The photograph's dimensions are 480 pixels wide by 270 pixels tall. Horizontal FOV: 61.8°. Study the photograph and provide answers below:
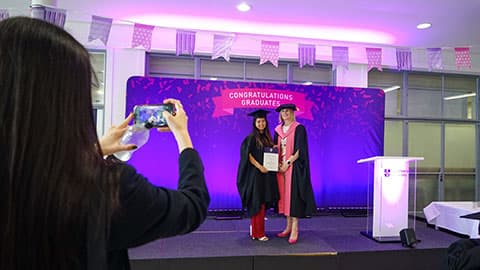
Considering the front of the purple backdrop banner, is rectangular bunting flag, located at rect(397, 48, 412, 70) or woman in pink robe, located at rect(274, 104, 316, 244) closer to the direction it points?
the woman in pink robe

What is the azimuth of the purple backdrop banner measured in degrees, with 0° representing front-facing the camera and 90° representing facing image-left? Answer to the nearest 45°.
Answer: approximately 0°

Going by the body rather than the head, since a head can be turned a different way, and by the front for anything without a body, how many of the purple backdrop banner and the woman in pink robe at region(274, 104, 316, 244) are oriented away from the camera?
0

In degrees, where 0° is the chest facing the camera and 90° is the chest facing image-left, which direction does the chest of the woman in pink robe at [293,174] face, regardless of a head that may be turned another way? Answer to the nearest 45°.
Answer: approximately 45°

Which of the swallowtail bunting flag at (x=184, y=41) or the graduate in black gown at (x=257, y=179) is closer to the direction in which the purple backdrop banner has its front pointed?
the graduate in black gown

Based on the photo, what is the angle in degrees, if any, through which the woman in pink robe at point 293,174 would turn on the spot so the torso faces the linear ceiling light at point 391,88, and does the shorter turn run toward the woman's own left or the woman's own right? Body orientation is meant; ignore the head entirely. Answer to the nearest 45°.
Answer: approximately 180°

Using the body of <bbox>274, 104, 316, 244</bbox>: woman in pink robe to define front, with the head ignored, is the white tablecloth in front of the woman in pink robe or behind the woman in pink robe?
behind

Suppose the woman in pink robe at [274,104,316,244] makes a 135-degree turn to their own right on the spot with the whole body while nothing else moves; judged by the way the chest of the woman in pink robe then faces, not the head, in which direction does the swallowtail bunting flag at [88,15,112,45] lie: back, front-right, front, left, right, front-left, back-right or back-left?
left
